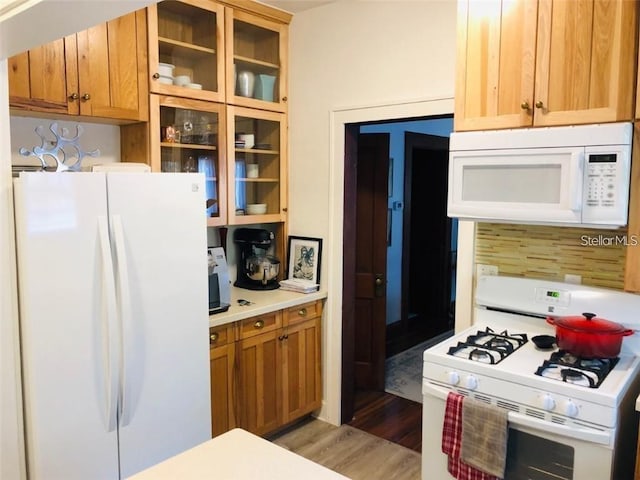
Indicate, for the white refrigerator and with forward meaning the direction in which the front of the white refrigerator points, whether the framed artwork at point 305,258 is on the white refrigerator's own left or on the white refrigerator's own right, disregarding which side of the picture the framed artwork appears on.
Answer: on the white refrigerator's own left

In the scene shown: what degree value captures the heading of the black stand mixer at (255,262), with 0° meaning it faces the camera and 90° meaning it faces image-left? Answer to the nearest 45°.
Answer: approximately 315°

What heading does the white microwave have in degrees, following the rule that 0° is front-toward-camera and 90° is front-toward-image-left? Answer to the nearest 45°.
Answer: approximately 45°

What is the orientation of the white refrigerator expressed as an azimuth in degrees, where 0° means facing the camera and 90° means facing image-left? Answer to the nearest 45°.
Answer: approximately 315°

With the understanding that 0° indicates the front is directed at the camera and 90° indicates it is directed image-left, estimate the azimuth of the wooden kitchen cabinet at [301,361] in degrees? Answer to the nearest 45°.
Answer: approximately 315°

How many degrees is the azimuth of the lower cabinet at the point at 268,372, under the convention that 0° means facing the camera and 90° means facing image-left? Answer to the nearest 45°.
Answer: approximately 315°
